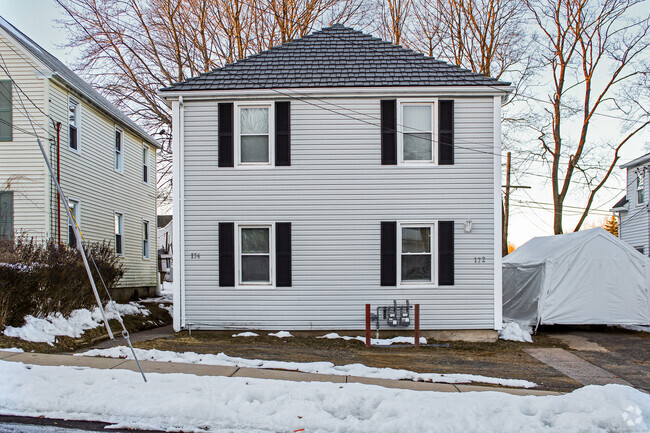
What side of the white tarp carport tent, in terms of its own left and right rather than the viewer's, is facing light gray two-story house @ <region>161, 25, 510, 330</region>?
right

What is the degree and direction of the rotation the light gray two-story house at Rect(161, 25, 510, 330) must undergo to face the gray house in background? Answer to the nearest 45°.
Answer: approximately 135° to its left

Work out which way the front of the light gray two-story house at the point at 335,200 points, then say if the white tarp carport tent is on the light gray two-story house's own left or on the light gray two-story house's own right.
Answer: on the light gray two-story house's own left

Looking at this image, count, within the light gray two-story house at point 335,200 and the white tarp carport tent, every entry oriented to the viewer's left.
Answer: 0

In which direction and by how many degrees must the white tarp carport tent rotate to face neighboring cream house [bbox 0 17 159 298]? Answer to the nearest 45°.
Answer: approximately 135° to its right

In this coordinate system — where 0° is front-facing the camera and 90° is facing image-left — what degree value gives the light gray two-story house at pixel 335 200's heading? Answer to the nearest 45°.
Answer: approximately 0°

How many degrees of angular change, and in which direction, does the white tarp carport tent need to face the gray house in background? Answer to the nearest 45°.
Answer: approximately 135° to its left
